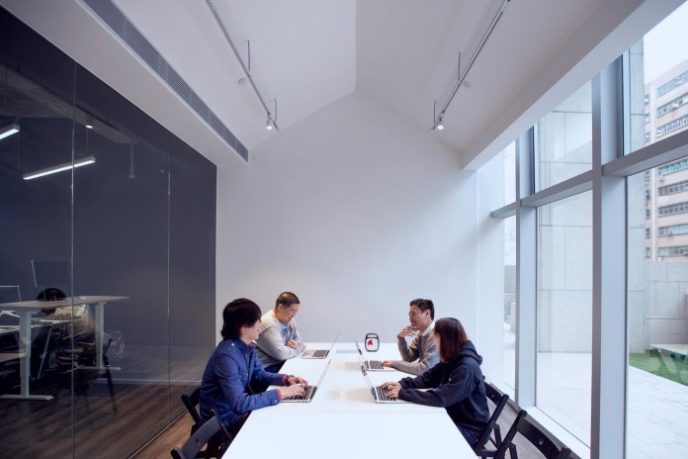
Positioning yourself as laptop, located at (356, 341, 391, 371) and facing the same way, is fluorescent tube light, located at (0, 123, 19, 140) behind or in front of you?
behind

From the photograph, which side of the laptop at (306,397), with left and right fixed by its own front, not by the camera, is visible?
left

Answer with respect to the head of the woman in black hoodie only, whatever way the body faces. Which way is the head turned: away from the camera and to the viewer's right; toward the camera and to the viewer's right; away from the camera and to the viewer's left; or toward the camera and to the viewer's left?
away from the camera and to the viewer's left

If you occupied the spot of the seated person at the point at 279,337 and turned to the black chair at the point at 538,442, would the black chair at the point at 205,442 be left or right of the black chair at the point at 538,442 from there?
right

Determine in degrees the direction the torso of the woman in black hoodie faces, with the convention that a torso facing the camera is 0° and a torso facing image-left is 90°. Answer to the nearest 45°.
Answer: approximately 90°

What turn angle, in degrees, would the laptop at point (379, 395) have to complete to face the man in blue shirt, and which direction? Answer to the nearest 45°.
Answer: approximately 180°

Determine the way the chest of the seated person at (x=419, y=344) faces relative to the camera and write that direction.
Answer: to the viewer's left

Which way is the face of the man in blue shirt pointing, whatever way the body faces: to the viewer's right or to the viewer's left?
to the viewer's right

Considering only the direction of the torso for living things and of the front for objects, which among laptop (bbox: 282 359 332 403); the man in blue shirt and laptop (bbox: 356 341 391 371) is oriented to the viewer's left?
laptop (bbox: 282 359 332 403)

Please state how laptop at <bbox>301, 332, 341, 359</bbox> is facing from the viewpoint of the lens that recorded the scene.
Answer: facing to the left of the viewer

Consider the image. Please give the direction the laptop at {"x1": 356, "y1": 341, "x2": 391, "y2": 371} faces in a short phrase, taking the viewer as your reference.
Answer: facing to the right of the viewer

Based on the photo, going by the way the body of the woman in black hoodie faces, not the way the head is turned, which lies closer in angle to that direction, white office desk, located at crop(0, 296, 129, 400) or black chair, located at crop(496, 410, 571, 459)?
the white office desk

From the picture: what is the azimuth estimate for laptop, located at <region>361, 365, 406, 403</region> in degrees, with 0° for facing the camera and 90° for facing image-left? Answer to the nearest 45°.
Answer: approximately 270°

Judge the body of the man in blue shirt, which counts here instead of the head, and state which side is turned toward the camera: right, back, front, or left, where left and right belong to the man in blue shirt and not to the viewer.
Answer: right
